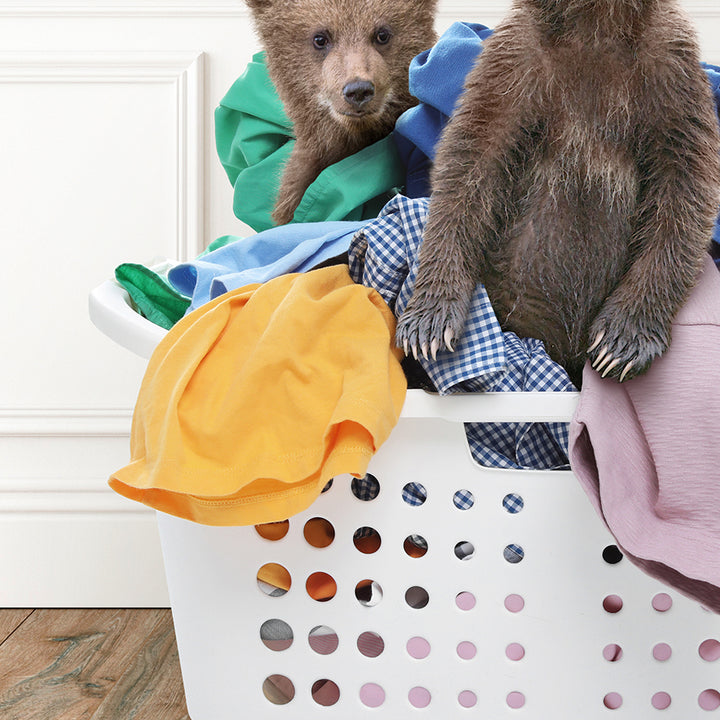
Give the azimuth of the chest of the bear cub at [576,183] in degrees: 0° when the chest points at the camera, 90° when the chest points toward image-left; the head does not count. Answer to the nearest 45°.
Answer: approximately 0°

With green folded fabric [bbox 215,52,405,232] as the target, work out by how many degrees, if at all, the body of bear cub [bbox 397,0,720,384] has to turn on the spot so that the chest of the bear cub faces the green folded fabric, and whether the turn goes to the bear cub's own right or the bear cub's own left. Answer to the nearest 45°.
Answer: approximately 135° to the bear cub's own right
